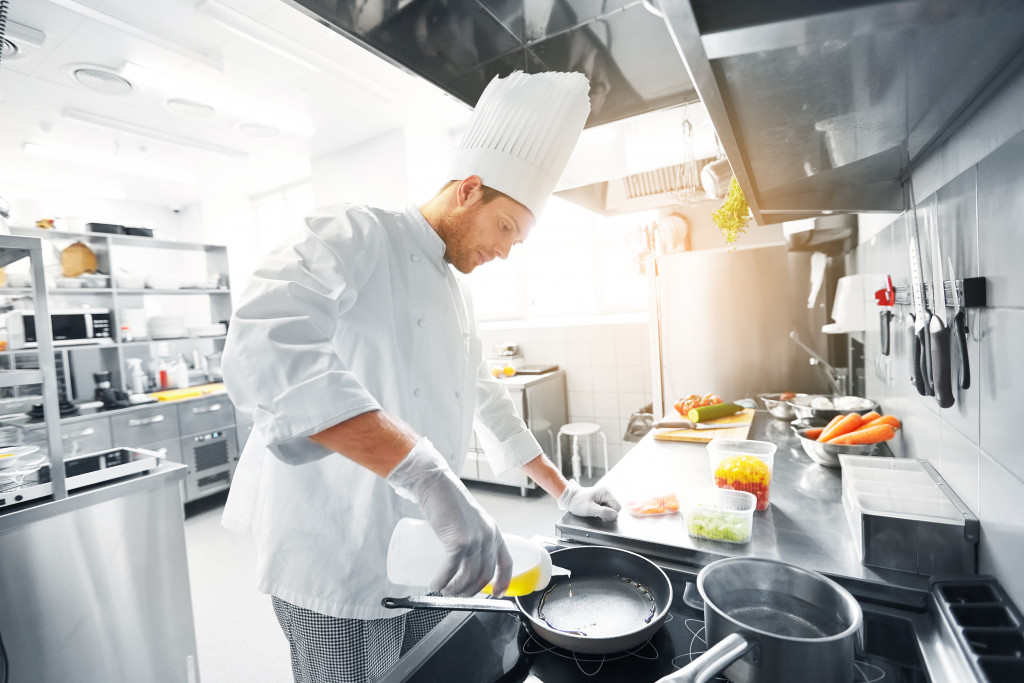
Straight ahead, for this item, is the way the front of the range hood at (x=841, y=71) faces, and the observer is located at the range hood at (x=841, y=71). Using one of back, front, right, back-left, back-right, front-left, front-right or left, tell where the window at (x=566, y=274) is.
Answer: front-right

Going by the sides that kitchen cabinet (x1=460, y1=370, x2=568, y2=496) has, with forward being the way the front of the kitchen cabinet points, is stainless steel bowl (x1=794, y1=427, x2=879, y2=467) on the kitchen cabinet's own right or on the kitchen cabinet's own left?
on the kitchen cabinet's own left

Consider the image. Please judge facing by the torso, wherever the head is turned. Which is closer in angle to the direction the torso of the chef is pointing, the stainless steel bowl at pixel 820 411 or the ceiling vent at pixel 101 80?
the stainless steel bowl

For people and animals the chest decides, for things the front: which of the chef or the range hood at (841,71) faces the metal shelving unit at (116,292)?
the range hood

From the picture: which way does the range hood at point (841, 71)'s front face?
to the viewer's left

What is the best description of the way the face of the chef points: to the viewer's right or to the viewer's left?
to the viewer's right

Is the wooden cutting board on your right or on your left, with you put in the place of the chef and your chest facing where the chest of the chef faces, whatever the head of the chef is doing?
on your left

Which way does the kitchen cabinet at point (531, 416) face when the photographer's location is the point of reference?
facing the viewer and to the left of the viewer

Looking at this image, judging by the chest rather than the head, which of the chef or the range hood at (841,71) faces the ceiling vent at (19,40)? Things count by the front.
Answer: the range hood

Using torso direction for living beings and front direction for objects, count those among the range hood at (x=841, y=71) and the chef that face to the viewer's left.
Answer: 1

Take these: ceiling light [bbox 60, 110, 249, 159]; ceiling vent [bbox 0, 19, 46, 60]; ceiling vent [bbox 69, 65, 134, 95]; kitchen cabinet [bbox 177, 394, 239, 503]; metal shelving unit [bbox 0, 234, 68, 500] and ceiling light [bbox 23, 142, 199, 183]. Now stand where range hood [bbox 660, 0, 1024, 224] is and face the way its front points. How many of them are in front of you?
6

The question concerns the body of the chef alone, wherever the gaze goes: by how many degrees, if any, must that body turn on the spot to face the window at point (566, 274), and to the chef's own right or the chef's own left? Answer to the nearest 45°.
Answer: approximately 90° to the chef's own left

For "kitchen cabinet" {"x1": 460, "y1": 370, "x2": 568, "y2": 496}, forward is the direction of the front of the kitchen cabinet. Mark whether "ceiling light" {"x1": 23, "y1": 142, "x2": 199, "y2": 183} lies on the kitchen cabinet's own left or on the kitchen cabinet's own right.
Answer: on the kitchen cabinet's own right

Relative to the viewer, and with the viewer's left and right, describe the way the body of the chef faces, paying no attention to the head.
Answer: facing the viewer and to the right of the viewer

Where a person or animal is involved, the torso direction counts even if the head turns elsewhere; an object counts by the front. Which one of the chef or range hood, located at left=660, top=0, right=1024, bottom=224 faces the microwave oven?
the range hood
